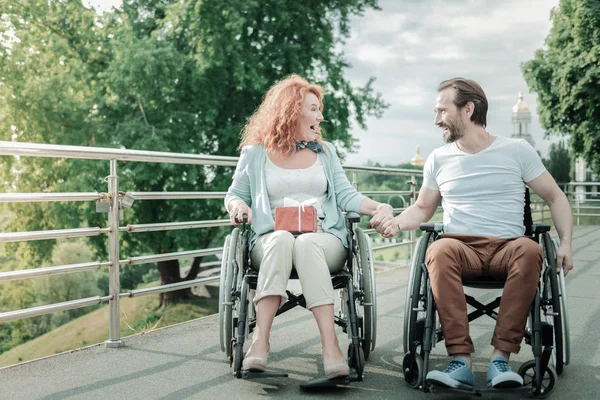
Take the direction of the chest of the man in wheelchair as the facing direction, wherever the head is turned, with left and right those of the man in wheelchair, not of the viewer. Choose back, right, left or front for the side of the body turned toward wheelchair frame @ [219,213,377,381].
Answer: right

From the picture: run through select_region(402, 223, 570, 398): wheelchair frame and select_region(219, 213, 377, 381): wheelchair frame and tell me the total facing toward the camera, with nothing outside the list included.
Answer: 2

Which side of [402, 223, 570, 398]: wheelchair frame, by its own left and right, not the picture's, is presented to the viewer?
front

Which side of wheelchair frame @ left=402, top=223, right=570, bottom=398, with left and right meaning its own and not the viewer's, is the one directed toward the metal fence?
right

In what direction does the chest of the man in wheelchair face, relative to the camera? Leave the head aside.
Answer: toward the camera

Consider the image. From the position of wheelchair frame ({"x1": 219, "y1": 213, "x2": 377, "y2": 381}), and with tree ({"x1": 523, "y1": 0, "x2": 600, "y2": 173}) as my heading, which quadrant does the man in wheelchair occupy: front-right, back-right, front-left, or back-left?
front-right

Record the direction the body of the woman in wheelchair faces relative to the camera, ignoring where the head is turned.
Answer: toward the camera

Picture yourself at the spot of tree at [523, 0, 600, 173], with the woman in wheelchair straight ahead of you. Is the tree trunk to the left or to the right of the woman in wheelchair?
right

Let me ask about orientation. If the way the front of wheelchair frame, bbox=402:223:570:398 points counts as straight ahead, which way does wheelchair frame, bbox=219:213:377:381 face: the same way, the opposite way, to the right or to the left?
the same way

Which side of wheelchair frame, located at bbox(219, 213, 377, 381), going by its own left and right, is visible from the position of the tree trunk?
back

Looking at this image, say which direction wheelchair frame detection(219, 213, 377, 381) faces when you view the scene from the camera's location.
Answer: facing the viewer

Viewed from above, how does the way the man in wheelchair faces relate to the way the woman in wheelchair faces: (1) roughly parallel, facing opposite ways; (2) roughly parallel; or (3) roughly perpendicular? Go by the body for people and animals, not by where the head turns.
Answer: roughly parallel

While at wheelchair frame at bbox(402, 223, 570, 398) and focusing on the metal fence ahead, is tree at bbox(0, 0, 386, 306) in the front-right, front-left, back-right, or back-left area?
front-right

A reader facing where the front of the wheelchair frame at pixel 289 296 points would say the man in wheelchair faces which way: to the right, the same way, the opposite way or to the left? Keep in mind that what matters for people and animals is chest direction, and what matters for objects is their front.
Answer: the same way

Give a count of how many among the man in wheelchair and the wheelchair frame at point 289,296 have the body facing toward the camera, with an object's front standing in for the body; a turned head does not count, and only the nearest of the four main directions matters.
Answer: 2
